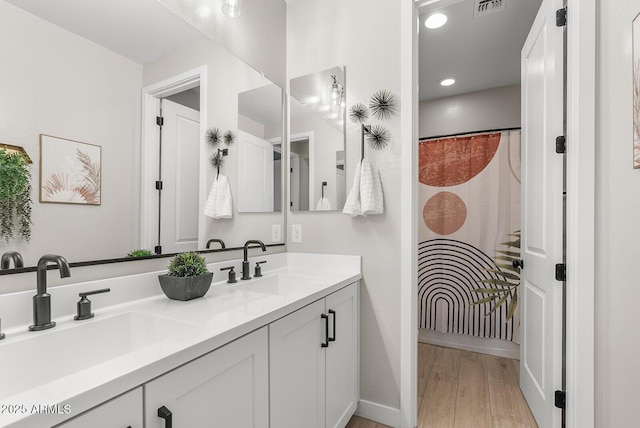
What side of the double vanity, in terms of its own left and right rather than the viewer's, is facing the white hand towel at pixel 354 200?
left

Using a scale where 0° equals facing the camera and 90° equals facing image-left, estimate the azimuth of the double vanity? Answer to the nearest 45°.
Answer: approximately 315°

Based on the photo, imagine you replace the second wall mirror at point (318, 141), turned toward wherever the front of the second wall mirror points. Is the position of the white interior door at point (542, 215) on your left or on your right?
on your left

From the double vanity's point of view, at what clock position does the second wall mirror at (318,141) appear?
The second wall mirror is roughly at 9 o'clock from the double vanity.

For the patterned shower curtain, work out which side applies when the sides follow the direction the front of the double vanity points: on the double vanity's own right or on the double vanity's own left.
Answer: on the double vanity's own left
